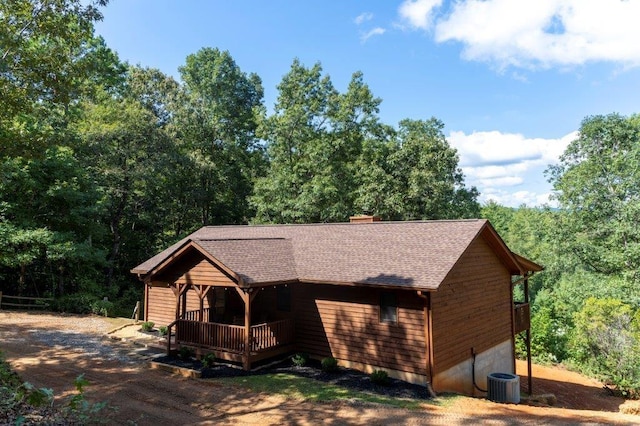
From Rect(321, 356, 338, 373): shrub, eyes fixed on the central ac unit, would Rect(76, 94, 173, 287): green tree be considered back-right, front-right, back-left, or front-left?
back-left

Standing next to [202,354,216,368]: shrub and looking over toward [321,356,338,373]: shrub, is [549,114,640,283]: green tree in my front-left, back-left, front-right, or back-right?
front-left

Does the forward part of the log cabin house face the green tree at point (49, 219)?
no

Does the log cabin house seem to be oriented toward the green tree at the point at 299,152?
no

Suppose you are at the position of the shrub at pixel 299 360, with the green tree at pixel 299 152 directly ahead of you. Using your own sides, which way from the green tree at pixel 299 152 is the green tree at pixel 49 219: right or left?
left

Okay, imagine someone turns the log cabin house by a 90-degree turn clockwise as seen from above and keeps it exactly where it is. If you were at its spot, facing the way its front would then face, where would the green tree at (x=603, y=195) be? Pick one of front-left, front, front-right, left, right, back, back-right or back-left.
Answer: right

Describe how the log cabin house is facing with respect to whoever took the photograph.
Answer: facing the viewer and to the left of the viewer

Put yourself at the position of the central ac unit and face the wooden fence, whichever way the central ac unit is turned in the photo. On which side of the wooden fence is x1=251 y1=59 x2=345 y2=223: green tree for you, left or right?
right

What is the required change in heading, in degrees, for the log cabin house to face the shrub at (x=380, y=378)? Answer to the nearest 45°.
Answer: approximately 45° to its left
